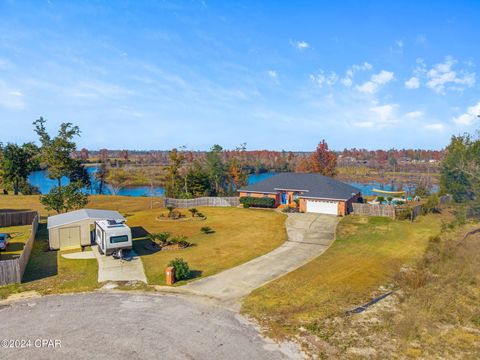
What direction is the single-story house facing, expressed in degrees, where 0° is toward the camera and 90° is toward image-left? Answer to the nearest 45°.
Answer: approximately 0°

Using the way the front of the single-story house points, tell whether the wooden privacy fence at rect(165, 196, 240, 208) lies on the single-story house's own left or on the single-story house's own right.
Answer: on the single-story house's own right

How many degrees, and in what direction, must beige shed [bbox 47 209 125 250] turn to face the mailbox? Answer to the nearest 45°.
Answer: approximately 45° to its left

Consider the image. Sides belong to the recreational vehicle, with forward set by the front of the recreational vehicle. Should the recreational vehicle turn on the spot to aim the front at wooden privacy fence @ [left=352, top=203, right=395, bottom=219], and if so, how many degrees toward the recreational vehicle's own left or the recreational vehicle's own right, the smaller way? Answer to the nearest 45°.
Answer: approximately 90° to the recreational vehicle's own left

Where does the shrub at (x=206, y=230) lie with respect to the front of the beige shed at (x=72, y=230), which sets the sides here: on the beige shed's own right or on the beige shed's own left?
on the beige shed's own left

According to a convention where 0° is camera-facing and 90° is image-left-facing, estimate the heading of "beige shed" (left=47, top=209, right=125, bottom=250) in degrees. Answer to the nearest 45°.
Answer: approximately 0°

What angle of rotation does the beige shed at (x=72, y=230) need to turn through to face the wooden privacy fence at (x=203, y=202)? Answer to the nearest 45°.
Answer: approximately 135° to its left

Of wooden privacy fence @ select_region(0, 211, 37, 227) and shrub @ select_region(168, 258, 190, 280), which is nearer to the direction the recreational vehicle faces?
the shrub

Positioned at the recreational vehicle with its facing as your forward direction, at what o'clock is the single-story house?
The single-story house is roughly at 8 o'clock from the recreational vehicle.

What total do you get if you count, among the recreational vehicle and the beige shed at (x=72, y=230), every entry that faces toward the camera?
2
